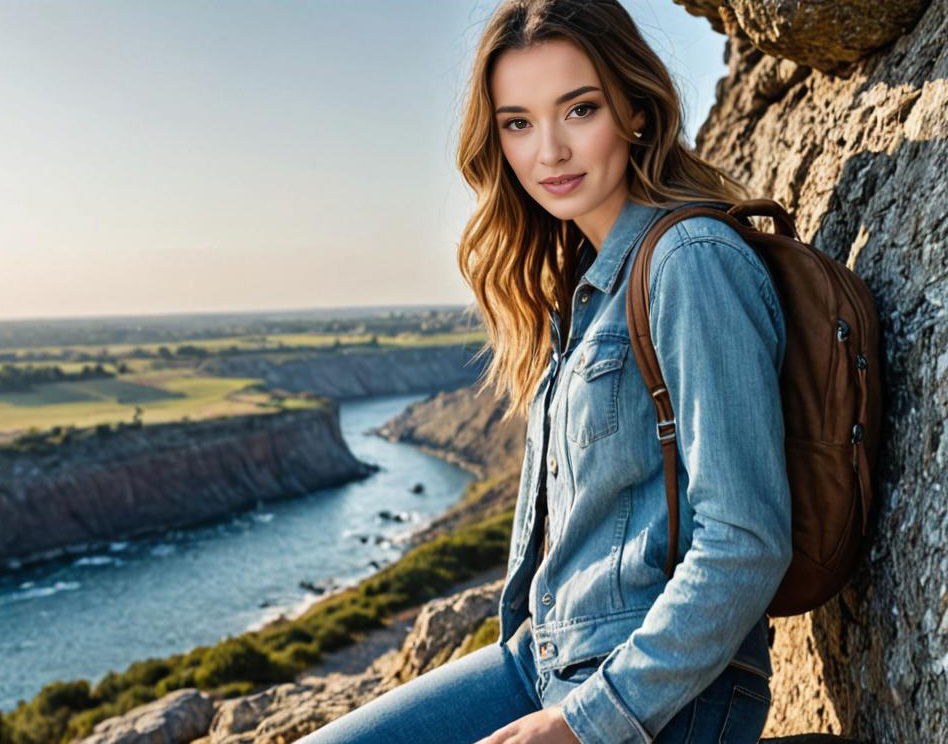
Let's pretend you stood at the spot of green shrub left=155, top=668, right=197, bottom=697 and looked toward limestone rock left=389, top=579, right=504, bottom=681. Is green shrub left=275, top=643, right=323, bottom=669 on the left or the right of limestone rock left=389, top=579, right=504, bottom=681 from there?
left

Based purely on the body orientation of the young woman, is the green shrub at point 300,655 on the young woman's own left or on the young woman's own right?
on the young woman's own right

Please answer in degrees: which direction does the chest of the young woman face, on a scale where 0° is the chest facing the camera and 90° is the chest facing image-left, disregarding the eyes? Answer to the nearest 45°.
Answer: approximately 45°

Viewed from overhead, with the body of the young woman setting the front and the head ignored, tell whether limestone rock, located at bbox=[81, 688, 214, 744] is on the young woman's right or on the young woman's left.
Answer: on the young woman's right

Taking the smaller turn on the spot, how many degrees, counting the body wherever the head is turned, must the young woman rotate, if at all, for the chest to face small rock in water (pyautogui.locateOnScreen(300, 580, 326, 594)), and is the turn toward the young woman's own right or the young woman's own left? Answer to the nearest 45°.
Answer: approximately 135° to the young woman's own right

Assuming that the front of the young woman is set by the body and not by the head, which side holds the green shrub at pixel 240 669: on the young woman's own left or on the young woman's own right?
on the young woman's own right
